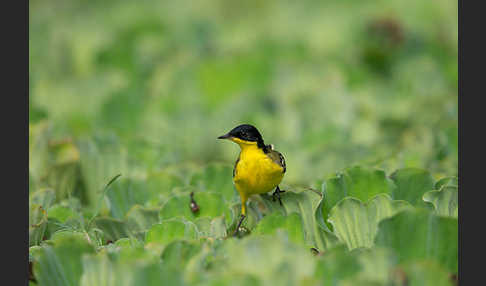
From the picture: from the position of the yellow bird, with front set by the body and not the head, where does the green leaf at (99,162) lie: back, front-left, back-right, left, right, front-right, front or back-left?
right

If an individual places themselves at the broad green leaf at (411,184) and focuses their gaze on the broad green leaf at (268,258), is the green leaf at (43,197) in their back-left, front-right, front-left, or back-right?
front-right
